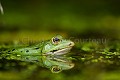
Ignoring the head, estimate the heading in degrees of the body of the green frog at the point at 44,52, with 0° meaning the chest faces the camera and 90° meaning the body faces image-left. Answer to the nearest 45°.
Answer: approximately 270°
